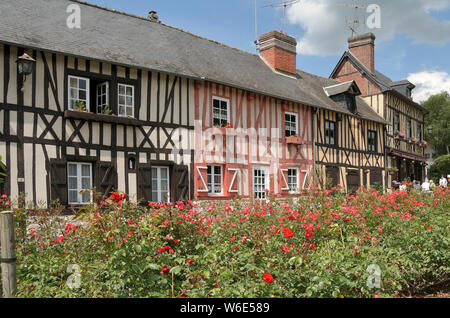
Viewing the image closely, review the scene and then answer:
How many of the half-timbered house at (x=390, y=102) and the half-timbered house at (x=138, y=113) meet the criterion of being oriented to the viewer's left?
0

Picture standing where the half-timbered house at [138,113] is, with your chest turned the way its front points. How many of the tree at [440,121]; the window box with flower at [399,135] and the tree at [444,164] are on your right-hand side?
0

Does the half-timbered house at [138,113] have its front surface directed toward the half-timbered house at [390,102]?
no

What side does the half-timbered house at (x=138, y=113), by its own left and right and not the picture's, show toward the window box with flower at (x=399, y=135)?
left

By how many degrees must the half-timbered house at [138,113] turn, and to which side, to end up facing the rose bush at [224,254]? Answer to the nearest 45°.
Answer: approximately 45° to its right

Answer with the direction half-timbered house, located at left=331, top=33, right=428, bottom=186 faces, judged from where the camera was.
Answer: facing the viewer and to the right of the viewer

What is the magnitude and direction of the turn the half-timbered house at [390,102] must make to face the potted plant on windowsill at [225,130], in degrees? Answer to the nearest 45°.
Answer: approximately 45° to its right

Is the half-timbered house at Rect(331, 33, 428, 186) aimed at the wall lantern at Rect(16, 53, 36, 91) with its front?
no

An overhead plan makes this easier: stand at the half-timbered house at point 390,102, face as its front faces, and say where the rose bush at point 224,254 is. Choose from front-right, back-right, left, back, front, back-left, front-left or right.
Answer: front-right

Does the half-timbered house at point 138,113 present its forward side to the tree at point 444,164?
no

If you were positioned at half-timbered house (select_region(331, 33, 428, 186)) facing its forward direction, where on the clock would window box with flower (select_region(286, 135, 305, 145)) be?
The window box with flower is roughly at 2 o'clock from the half-timbered house.
